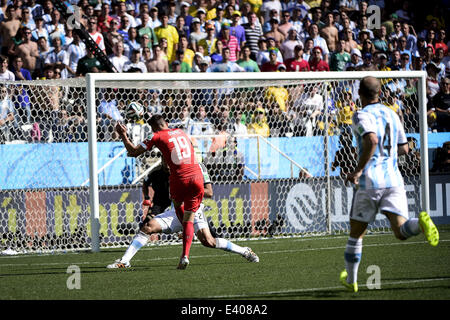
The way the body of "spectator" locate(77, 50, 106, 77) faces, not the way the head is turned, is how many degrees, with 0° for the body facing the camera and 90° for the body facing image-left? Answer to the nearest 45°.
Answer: approximately 0°

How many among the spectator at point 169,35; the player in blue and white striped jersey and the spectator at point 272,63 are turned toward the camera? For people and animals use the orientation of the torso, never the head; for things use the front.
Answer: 2

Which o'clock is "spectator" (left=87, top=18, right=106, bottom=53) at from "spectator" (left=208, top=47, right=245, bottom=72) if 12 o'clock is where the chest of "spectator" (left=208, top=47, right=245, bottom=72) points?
"spectator" (left=87, top=18, right=106, bottom=53) is roughly at 3 o'clock from "spectator" (left=208, top=47, right=245, bottom=72).

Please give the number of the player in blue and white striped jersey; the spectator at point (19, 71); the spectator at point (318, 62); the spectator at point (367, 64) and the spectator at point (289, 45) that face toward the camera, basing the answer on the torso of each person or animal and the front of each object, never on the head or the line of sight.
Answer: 4

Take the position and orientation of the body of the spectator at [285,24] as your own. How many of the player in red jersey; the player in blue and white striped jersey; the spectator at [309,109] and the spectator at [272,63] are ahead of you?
4

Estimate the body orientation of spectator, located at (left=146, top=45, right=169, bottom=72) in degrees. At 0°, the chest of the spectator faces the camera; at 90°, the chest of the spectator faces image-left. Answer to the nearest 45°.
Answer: approximately 0°

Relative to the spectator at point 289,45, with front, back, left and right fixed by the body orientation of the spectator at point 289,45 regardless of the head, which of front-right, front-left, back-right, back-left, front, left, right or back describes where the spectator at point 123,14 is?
right

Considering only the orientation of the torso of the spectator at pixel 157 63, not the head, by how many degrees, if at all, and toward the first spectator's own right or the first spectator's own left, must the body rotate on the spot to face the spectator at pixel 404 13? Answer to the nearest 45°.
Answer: approximately 135° to the first spectator's own left
